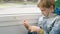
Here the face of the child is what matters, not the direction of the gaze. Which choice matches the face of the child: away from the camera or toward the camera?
toward the camera
